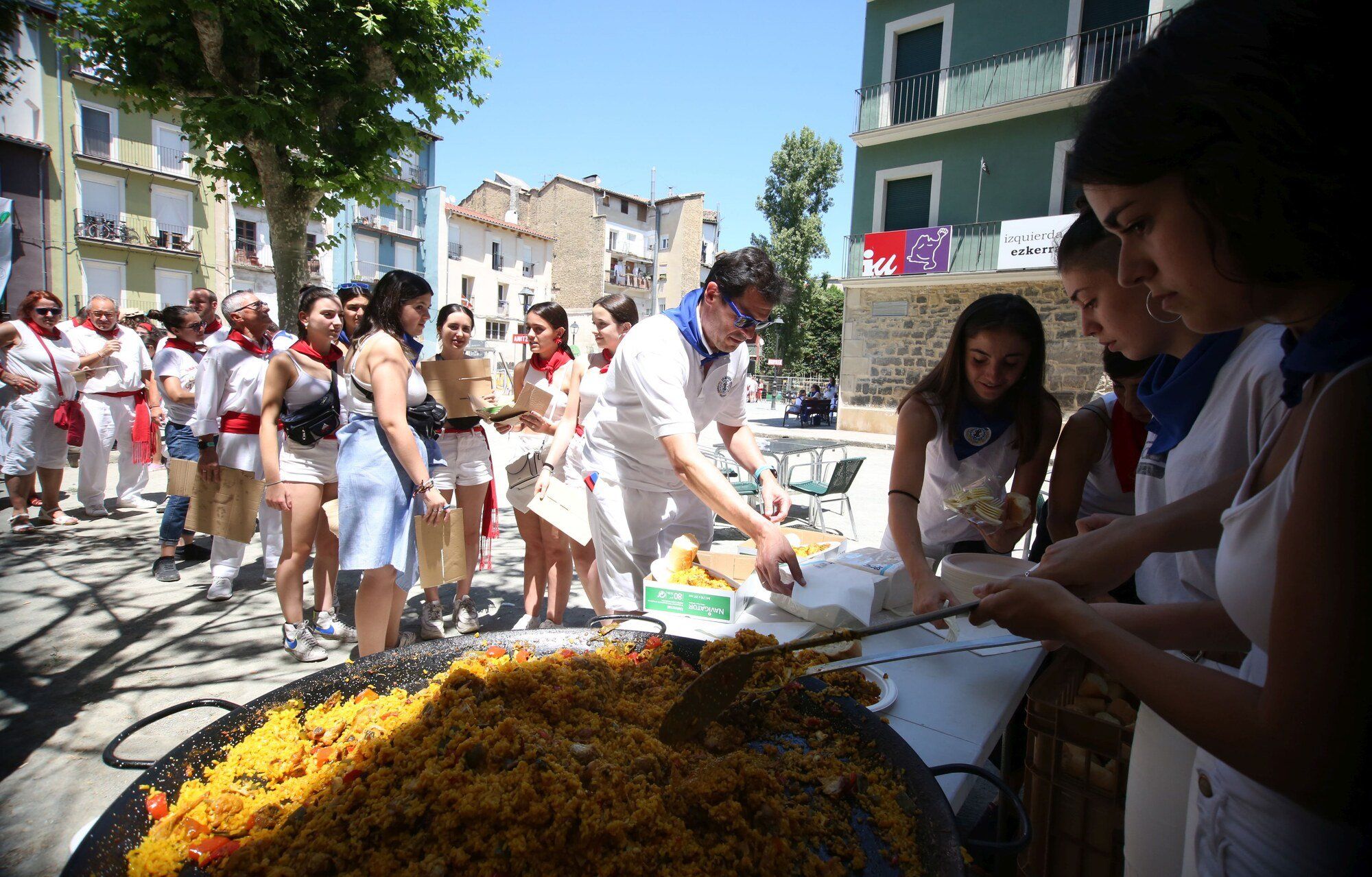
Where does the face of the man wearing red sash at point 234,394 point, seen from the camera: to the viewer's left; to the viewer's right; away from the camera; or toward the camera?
to the viewer's right

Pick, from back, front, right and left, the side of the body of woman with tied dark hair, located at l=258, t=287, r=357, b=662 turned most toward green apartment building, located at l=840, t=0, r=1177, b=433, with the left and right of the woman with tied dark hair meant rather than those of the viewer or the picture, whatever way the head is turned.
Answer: left

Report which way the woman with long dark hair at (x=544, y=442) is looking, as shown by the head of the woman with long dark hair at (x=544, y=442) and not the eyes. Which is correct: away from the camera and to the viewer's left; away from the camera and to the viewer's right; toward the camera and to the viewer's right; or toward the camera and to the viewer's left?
toward the camera and to the viewer's left

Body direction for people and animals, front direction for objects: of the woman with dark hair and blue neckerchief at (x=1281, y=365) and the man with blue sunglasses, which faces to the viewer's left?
the woman with dark hair and blue neckerchief

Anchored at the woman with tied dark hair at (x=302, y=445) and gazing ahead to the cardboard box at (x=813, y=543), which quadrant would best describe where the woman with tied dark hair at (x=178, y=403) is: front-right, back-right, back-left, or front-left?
back-left

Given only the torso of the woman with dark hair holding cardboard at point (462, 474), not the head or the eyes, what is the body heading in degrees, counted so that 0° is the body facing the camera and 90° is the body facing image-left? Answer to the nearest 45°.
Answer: approximately 0°

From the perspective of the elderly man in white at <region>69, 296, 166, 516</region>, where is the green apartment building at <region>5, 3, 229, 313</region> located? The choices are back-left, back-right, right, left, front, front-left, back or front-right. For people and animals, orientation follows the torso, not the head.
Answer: back

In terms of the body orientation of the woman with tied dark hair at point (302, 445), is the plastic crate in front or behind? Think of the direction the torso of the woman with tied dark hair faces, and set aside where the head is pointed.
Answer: in front

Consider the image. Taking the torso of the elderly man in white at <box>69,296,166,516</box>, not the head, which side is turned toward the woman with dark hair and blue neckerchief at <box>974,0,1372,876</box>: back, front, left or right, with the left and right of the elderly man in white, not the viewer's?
front

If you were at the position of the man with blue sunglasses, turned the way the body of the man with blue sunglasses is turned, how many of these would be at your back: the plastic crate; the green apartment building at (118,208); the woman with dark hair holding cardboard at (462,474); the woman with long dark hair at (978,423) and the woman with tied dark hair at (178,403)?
3

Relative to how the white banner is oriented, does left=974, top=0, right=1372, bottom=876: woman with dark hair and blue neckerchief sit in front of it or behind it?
in front

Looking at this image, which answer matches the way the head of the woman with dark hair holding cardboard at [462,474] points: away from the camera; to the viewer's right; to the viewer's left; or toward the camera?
toward the camera

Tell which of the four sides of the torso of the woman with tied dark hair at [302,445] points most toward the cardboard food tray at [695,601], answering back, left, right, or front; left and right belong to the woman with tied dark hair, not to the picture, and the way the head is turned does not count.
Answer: front

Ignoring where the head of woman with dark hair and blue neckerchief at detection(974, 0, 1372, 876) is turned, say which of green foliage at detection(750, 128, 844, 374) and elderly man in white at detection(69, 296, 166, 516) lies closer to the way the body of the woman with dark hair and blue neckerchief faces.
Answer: the elderly man in white

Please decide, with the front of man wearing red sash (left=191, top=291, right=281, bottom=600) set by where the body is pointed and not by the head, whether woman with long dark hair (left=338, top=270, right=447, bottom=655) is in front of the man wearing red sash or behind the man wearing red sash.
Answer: in front

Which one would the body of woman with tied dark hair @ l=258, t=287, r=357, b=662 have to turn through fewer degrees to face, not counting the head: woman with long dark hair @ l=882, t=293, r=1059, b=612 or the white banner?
the woman with long dark hair

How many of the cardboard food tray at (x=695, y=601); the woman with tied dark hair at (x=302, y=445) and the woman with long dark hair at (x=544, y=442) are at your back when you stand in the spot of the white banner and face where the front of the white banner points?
0
